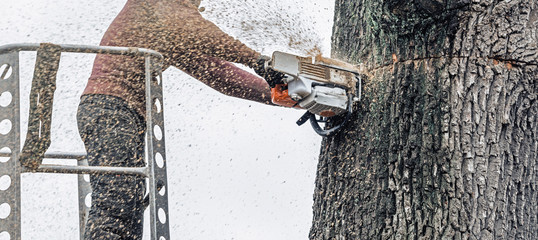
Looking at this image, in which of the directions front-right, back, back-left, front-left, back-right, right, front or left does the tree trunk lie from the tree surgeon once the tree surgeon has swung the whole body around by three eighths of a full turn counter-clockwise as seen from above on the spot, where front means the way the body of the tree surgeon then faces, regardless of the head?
back

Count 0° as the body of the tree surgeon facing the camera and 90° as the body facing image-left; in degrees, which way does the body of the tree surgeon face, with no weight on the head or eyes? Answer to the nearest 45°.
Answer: approximately 270°
